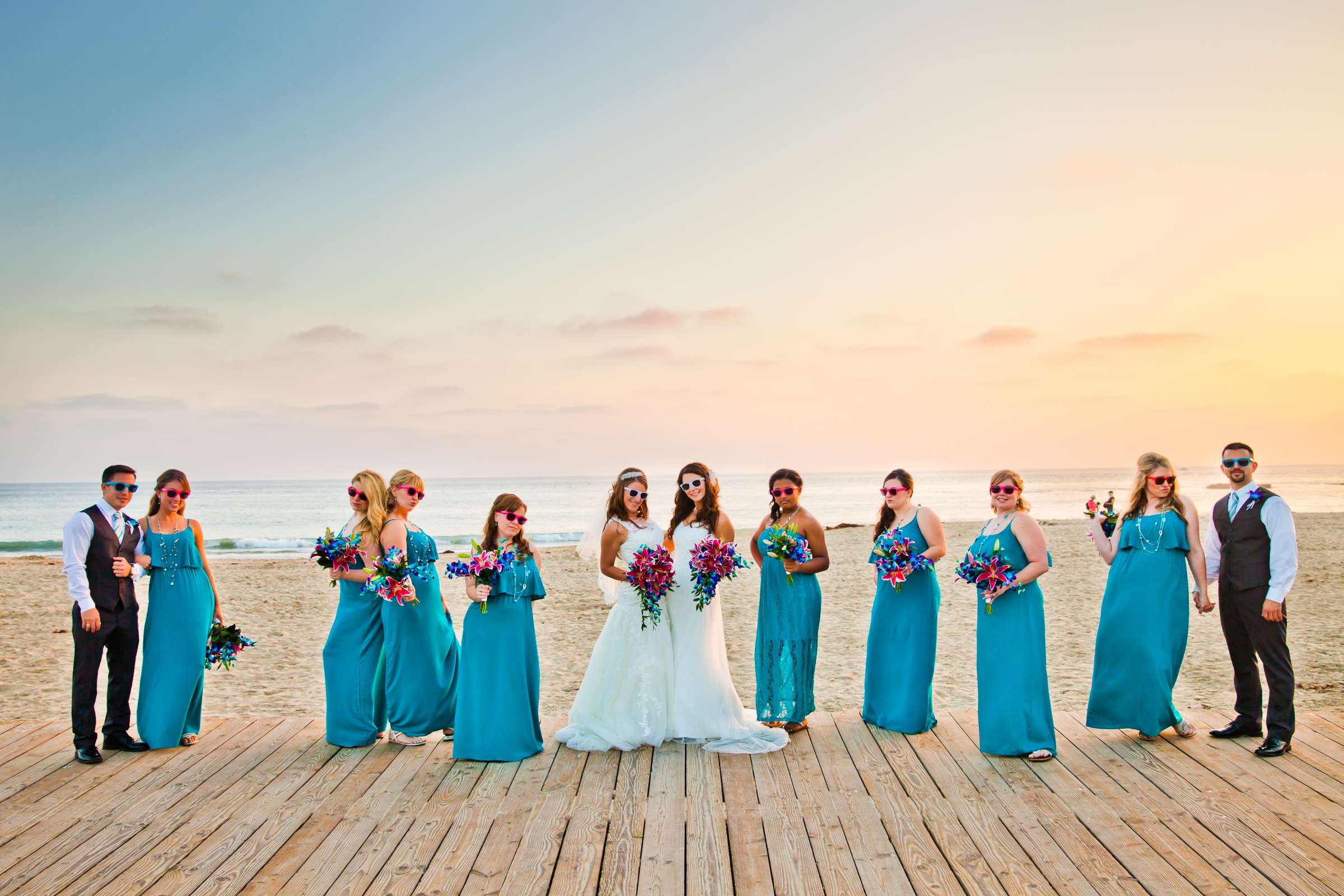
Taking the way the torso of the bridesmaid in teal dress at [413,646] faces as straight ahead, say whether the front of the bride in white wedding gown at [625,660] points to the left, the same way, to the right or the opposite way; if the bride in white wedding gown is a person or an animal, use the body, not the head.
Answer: the same way

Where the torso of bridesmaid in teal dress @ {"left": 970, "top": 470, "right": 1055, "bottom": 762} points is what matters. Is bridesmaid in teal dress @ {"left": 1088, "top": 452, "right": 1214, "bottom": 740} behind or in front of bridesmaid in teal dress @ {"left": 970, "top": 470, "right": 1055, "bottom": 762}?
behind

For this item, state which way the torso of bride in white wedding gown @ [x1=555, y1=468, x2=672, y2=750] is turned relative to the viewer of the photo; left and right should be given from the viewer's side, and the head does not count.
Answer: facing the viewer and to the right of the viewer

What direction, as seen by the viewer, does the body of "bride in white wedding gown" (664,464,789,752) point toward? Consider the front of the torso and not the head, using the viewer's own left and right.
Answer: facing the viewer and to the left of the viewer

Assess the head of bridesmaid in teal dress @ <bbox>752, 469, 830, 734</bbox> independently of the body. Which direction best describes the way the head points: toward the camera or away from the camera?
toward the camera

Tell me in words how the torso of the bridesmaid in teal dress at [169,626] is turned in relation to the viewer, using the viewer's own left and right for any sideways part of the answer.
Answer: facing the viewer

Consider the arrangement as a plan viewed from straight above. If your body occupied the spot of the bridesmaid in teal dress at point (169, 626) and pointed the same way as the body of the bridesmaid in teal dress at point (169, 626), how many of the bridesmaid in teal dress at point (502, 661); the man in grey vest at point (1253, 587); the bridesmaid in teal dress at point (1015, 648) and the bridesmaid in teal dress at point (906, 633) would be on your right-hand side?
0

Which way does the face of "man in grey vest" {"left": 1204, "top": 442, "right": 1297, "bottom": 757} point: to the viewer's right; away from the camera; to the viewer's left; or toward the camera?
toward the camera

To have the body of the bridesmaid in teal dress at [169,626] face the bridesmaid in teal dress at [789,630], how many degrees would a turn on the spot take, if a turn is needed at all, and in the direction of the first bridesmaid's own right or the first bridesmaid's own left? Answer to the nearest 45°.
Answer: approximately 45° to the first bridesmaid's own left

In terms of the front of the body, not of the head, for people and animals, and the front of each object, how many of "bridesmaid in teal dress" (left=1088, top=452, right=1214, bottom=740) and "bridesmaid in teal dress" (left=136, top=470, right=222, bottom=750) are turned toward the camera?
2

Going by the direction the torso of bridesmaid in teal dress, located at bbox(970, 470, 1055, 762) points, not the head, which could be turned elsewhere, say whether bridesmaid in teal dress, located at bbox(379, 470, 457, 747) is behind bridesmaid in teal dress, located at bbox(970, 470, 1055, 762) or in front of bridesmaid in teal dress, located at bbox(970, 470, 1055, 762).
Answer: in front

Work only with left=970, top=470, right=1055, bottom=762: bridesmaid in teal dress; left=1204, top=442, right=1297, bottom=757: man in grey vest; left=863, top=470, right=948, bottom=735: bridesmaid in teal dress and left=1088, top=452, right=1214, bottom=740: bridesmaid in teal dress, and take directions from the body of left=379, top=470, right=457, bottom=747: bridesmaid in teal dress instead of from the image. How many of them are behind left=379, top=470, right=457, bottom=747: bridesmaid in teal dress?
0

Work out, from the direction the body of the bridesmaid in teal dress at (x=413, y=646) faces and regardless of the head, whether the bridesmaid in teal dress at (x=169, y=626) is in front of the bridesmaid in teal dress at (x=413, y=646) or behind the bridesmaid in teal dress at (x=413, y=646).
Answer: behind

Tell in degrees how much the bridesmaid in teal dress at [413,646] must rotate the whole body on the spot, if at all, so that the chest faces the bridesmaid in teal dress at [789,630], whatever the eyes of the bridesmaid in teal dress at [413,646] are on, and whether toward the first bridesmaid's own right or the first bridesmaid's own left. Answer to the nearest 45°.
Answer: approximately 45° to the first bridesmaid's own left
